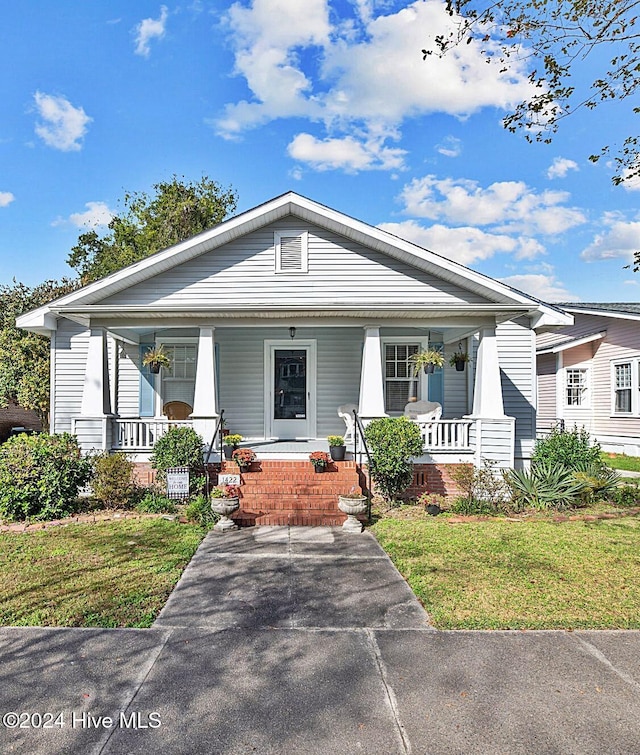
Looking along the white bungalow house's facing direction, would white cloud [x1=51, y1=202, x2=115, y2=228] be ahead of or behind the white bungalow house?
behind

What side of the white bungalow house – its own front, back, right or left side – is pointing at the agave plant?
left

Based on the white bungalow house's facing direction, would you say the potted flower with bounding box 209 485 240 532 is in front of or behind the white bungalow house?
in front

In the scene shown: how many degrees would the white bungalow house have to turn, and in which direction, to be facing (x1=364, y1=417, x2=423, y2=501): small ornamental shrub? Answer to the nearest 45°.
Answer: approximately 45° to its left

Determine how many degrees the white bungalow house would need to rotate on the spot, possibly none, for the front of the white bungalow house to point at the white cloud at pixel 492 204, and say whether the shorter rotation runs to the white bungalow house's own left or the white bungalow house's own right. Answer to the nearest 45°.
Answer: approximately 135° to the white bungalow house's own left

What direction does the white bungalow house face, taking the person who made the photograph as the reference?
facing the viewer

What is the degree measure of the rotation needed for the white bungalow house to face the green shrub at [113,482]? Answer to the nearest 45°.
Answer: approximately 45° to its right

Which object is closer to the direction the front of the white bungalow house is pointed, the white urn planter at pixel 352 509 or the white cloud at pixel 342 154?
the white urn planter

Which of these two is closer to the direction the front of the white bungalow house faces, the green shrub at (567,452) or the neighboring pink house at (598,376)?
the green shrub
